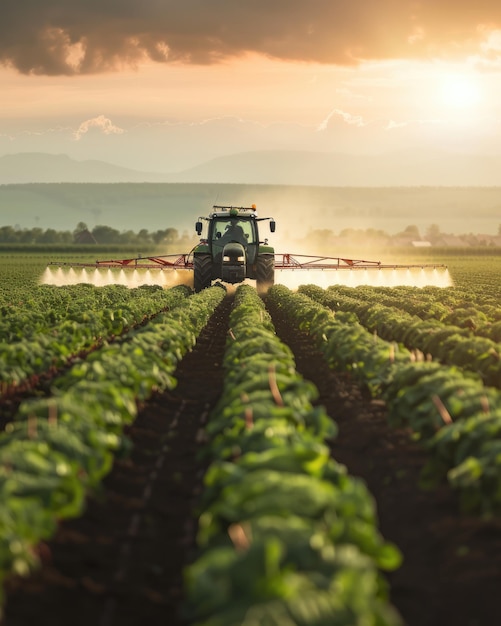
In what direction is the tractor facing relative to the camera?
toward the camera
